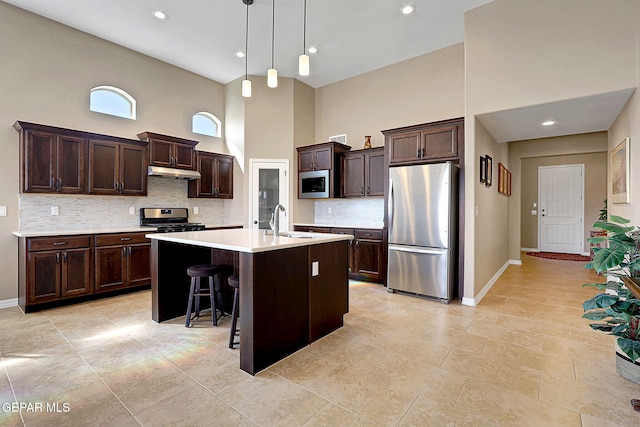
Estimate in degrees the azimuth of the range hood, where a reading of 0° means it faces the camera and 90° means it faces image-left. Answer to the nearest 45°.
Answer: approximately 315°

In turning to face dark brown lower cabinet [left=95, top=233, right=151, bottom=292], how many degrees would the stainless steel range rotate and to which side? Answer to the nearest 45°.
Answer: approximately 90° to its right

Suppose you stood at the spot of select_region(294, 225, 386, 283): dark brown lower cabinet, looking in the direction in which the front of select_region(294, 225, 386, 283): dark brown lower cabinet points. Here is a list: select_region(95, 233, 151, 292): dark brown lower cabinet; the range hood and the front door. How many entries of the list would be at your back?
1

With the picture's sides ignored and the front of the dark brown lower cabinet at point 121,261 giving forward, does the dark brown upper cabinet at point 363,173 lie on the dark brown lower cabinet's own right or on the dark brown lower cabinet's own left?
on the dark brown lower cabinet's own left

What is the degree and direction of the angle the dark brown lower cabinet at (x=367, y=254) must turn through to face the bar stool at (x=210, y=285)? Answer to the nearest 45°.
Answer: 0° — it already faces it

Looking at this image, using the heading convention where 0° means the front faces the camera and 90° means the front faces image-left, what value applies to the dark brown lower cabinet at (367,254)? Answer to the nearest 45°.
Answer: approximately 45°
